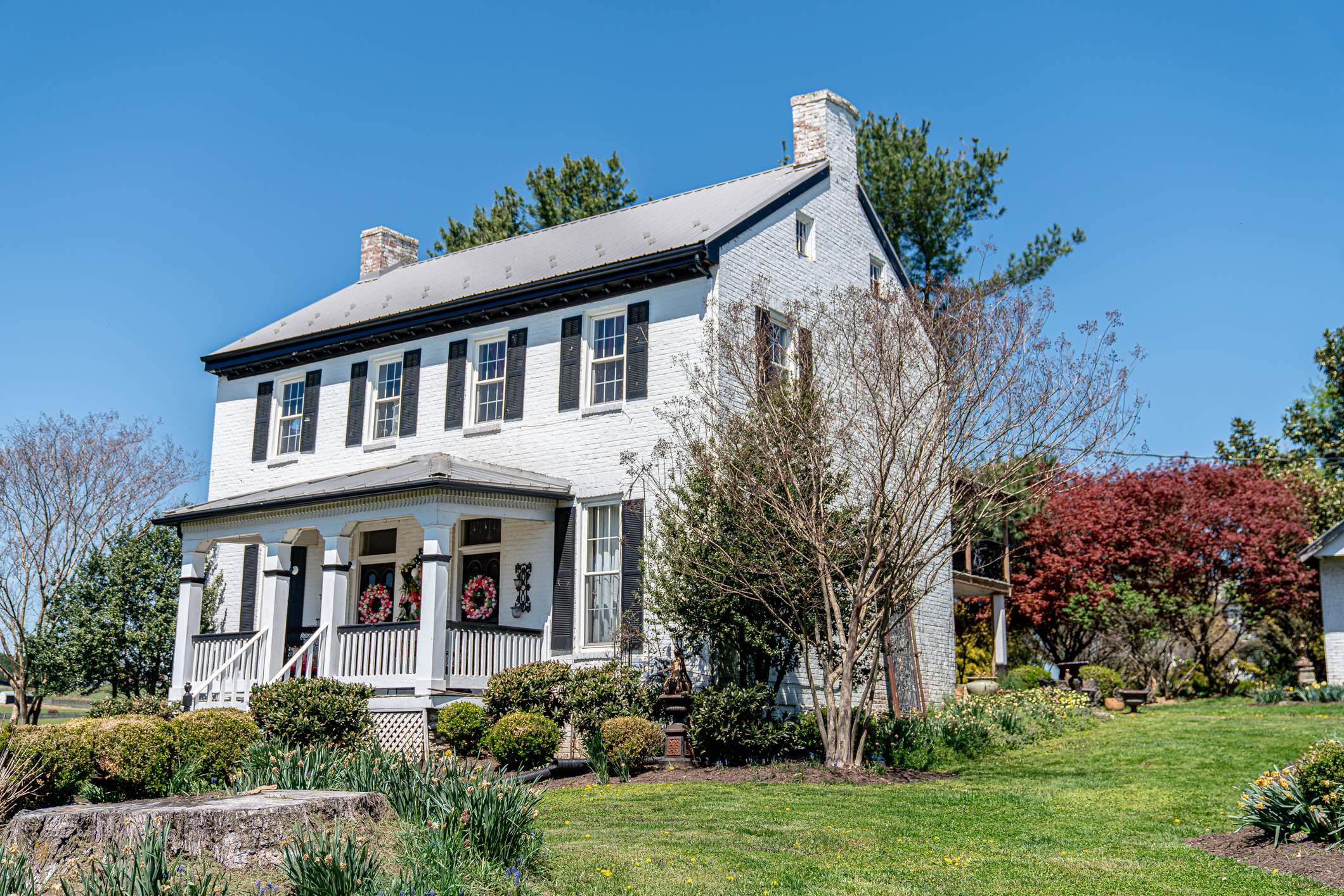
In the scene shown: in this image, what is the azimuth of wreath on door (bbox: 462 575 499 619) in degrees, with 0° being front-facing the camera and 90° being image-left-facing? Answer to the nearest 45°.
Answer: approximately 45°

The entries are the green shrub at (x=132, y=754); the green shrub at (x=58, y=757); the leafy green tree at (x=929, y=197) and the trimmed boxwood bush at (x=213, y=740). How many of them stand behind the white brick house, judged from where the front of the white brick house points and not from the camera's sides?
1

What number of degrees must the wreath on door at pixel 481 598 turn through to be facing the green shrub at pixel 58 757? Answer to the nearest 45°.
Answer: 0° — it already faces it

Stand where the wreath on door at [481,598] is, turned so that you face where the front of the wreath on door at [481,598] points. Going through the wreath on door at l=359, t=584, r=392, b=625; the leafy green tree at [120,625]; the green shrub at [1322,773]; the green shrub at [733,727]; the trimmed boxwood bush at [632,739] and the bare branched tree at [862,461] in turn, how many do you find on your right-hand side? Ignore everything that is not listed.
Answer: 2

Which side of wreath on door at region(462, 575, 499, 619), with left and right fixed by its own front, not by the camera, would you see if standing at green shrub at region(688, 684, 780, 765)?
left

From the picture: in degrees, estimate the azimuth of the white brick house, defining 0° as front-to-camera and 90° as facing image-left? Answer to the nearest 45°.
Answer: approximately 45°

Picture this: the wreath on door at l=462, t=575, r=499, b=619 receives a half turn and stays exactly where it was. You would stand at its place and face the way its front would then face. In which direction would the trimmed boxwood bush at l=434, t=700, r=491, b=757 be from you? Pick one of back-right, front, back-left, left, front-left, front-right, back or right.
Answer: back-right

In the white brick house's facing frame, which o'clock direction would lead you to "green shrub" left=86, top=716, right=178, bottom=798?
The green shrub is roughly at 11 o'clock from the white brick house.

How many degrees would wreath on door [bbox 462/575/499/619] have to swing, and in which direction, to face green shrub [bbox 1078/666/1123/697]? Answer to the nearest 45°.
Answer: approximately 135° to its left

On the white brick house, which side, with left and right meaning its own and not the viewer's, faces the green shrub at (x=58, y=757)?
front

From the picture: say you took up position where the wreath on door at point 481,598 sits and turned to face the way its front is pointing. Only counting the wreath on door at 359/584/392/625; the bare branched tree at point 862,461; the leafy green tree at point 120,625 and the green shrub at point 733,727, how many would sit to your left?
2

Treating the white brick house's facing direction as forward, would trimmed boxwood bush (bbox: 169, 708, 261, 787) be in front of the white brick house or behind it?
in front
